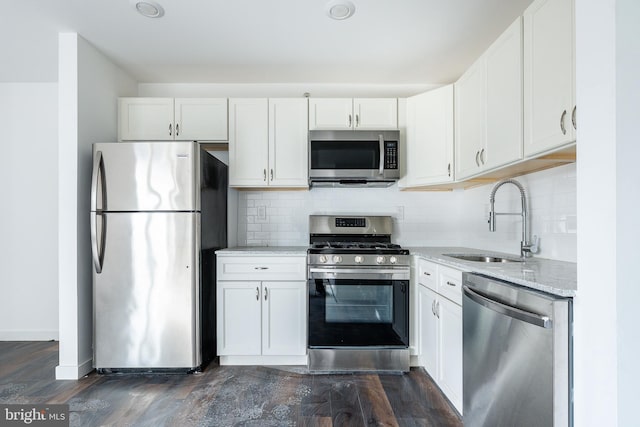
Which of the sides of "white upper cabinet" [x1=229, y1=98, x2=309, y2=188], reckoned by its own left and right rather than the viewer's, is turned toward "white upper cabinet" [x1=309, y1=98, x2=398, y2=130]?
left

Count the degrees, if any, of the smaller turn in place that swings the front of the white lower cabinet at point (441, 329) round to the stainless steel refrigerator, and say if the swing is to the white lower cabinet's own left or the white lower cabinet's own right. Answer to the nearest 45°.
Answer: approximately 45° to the white lower cabinet's own right

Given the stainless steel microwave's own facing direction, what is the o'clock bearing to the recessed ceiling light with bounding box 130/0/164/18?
The recessed ceiling light is roughly at 2 o'clock from the stainless steel microwave.

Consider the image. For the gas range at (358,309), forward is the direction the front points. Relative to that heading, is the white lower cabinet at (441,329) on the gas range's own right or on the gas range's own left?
on the gas range's own left

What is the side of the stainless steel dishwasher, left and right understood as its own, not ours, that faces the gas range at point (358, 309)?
right

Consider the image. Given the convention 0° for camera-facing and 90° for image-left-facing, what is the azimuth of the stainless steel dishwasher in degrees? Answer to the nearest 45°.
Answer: approximately 45°

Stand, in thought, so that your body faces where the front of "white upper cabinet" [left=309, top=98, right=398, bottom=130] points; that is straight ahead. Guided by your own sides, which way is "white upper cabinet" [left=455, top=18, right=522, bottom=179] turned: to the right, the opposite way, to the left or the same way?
to the right

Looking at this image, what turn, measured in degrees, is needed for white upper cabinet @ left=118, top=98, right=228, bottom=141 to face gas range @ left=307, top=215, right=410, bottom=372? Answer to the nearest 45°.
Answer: approximately 45° to its left

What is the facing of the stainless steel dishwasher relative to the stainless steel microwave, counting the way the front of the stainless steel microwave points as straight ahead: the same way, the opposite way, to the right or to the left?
to the right
